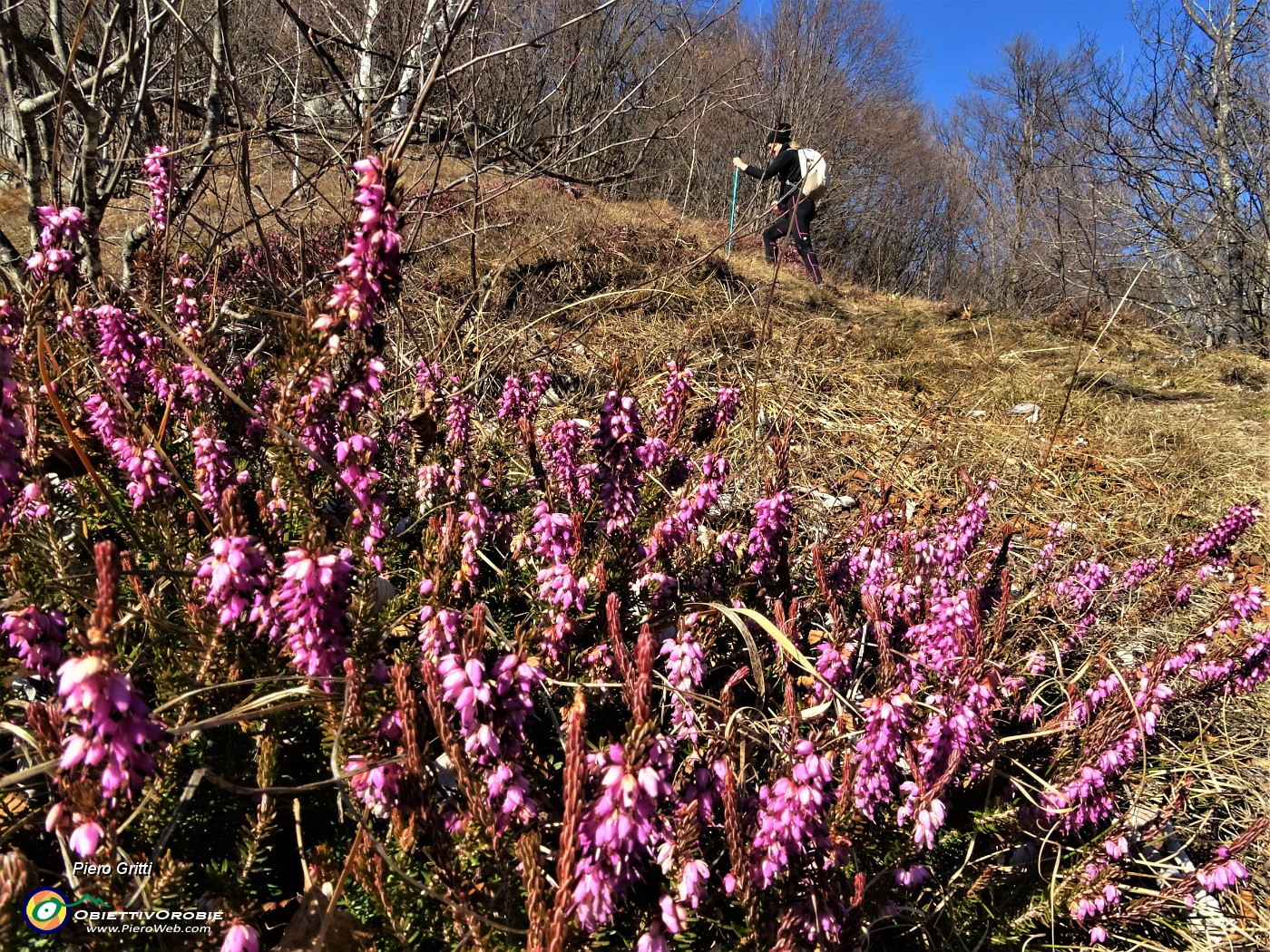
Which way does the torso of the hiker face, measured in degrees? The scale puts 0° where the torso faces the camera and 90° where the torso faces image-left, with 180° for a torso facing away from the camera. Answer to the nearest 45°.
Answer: approximately 90°

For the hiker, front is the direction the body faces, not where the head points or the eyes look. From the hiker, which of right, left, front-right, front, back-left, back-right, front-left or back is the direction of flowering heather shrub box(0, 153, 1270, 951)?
left
